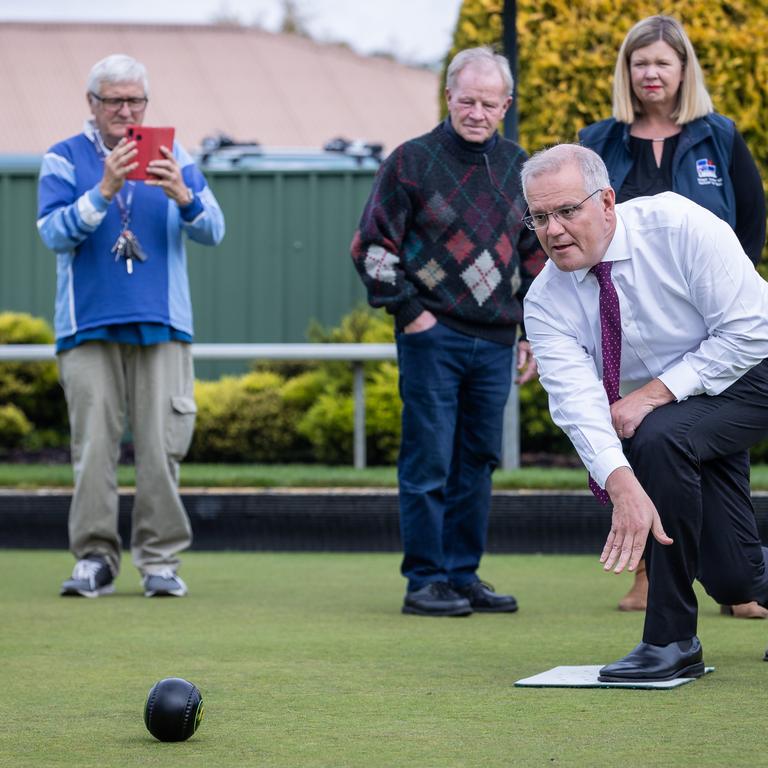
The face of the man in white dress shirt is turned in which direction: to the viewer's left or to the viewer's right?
to the viewer's left

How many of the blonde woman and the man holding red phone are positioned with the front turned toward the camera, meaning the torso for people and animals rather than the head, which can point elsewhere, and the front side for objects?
2

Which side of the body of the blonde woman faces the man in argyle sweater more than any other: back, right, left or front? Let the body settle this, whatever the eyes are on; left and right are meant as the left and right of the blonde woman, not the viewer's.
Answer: right

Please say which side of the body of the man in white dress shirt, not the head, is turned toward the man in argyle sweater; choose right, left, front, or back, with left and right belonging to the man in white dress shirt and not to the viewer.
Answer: right

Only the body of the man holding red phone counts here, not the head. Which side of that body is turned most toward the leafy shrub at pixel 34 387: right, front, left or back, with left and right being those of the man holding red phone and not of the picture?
back

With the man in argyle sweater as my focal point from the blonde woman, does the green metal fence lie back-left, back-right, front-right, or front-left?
front-right

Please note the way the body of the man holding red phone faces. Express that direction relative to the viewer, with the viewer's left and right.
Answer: facing the viewer

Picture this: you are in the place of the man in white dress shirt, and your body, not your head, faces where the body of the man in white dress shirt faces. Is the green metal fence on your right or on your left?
on your right

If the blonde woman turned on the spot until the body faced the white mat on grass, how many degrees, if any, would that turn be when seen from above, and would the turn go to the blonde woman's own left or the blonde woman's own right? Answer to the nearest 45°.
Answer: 0° — they already face it

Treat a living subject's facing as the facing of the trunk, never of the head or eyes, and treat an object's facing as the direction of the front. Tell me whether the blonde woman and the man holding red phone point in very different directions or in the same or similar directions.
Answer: same or similar directions

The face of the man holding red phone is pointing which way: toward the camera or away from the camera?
toward the camera

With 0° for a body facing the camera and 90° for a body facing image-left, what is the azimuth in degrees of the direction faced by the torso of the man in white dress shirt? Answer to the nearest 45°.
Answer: approximately 45°

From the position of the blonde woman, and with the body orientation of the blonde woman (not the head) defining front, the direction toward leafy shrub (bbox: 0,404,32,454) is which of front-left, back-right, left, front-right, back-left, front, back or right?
back-right

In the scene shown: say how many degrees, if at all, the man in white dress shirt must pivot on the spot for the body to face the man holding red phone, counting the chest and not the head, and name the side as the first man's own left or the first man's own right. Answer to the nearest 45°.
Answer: approximately 90° to the first man's own right

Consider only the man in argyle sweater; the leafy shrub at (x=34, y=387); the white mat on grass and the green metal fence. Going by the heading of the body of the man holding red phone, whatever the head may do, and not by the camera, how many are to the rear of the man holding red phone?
2
